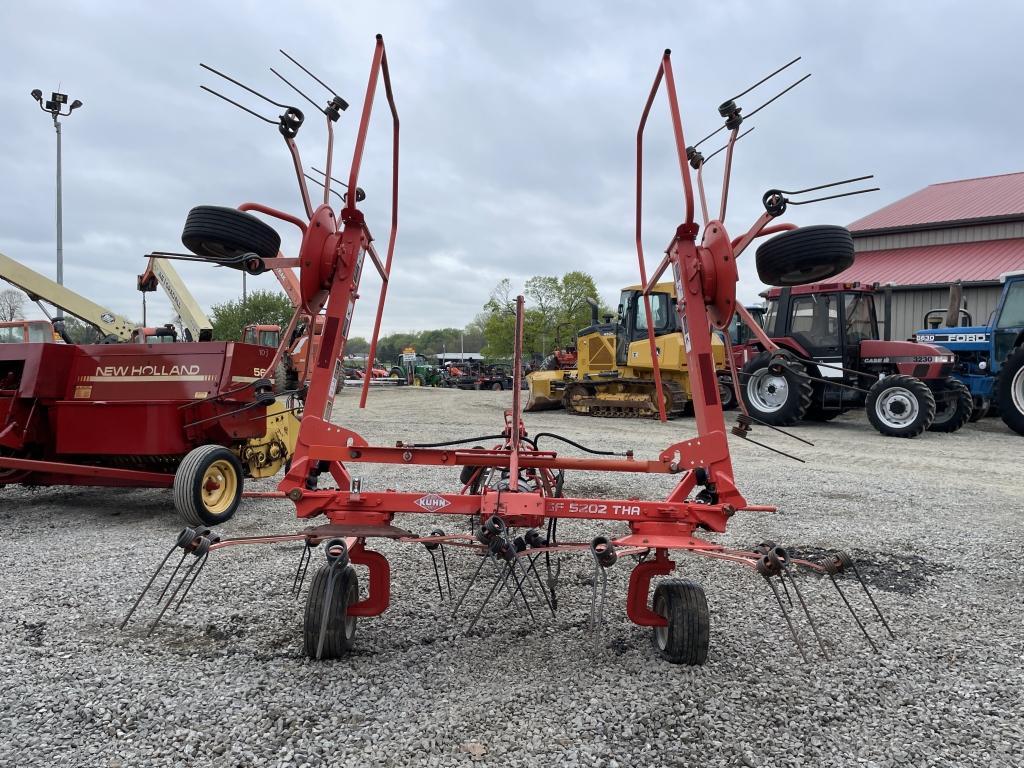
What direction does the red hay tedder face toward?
away from the camera

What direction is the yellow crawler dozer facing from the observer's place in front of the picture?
facing to the left of the viewer

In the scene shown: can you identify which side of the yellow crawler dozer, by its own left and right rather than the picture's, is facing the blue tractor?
back

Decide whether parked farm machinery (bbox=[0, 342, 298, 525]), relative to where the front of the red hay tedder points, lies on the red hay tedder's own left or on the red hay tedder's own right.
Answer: on the red hay tedder's own left

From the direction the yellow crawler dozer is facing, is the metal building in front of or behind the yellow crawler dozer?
behind

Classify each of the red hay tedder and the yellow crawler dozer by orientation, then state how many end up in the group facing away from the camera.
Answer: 1

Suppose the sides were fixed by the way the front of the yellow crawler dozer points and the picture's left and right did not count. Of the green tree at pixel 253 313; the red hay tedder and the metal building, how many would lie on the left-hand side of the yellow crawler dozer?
1

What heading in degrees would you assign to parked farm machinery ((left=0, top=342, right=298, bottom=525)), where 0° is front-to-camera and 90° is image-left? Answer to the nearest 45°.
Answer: approximately 225°

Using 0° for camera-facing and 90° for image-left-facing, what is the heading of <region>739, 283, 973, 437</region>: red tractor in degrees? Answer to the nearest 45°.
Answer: approximately 315°

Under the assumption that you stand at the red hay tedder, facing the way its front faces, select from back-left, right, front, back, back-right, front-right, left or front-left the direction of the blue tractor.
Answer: front-right

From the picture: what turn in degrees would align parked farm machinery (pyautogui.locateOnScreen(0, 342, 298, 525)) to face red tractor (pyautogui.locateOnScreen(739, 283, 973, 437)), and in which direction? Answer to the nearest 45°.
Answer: approximately 45° to its right

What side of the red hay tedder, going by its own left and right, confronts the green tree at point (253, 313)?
front

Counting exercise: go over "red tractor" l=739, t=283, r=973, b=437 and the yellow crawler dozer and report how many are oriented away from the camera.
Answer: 0
